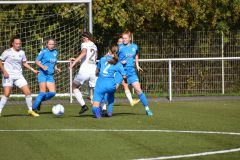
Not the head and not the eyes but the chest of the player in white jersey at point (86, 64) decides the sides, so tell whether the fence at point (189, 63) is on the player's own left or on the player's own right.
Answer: on the player's own right

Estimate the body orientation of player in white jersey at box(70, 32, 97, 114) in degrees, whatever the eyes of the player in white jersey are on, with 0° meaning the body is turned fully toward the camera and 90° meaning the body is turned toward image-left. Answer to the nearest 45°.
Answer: approximately 135°

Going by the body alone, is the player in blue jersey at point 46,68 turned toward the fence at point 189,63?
no

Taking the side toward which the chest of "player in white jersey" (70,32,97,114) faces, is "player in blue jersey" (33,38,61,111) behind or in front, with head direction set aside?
in front

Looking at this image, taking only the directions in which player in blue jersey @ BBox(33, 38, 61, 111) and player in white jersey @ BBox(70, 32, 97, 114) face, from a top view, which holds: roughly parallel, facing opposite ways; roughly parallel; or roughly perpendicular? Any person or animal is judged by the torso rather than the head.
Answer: roughly parallel, facing opposite ways

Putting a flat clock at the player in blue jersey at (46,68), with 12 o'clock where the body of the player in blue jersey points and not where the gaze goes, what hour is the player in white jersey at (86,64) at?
The player in white jersey is roughly at 11 o'clock from the player in blue jersey.

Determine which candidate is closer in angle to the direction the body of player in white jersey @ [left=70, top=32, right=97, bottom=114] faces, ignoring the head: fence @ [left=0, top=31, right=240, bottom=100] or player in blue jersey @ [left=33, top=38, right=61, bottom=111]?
the player in blue jersey

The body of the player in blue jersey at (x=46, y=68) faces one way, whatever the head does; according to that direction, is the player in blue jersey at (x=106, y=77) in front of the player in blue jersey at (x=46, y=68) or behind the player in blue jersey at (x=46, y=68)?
in front

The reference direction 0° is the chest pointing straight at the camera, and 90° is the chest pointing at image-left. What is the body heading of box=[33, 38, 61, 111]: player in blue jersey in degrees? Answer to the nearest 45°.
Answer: approximately 315°
